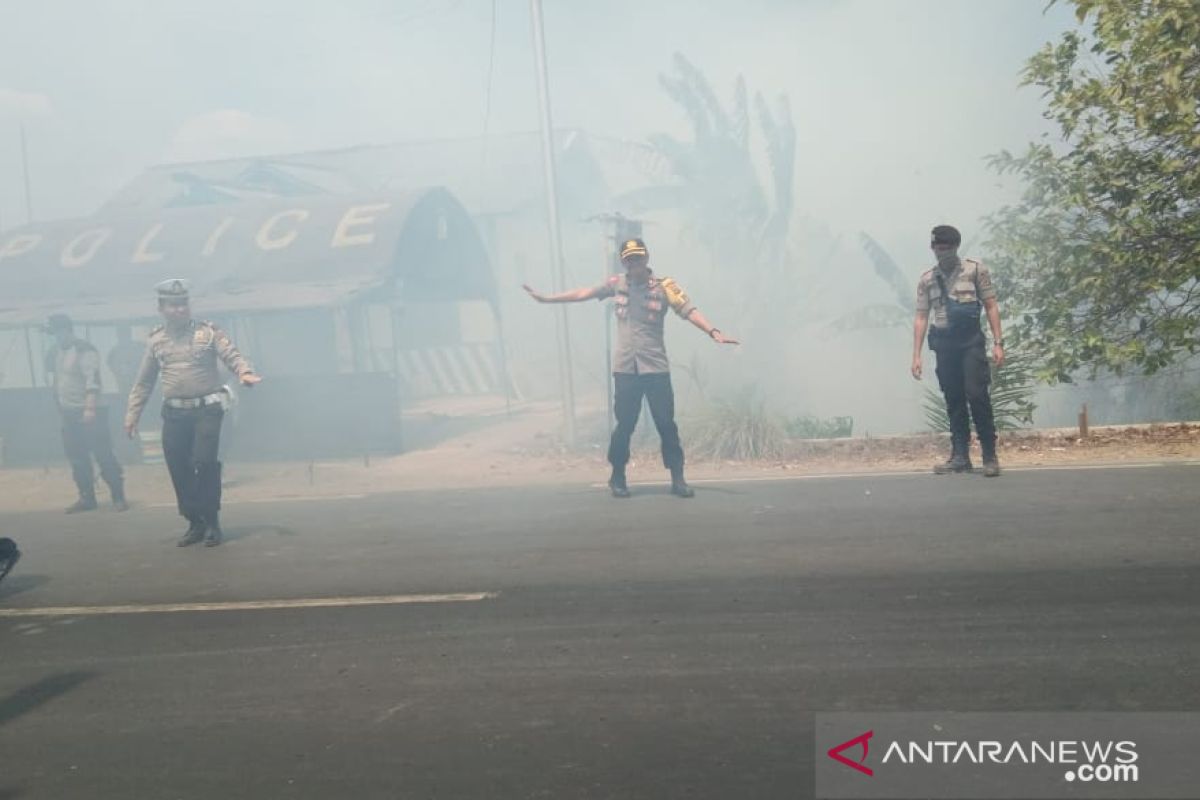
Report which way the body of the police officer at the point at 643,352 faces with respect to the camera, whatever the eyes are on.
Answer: toward the camera

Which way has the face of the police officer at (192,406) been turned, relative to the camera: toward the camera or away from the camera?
toward the camera

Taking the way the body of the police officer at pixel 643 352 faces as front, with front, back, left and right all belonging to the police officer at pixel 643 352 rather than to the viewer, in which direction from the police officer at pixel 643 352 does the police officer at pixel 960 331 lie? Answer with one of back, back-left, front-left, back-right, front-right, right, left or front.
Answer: left

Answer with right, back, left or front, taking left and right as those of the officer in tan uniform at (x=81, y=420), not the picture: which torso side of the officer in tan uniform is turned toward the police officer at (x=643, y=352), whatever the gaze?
left

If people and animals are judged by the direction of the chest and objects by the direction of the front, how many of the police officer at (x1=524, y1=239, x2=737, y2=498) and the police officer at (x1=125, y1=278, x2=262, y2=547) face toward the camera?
2

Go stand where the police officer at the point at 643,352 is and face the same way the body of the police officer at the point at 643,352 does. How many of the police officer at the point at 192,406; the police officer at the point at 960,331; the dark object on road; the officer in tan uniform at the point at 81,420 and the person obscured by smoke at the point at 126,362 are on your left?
1

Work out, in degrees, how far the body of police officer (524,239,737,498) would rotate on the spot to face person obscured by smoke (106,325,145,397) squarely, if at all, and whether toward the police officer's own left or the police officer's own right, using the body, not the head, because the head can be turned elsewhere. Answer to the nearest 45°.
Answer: approximately 135° to the police officer's own right

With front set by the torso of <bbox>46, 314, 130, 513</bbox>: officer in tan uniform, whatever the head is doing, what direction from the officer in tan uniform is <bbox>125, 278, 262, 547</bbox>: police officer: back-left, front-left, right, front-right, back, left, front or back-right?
front-left

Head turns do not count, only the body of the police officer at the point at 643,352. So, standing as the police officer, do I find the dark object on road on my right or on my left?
on my right

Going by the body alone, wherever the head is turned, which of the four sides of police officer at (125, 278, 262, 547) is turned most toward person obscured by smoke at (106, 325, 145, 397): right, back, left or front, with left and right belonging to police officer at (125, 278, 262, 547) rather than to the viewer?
back

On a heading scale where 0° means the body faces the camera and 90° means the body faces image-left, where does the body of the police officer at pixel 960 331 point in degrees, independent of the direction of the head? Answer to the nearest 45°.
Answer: approximately 45°
